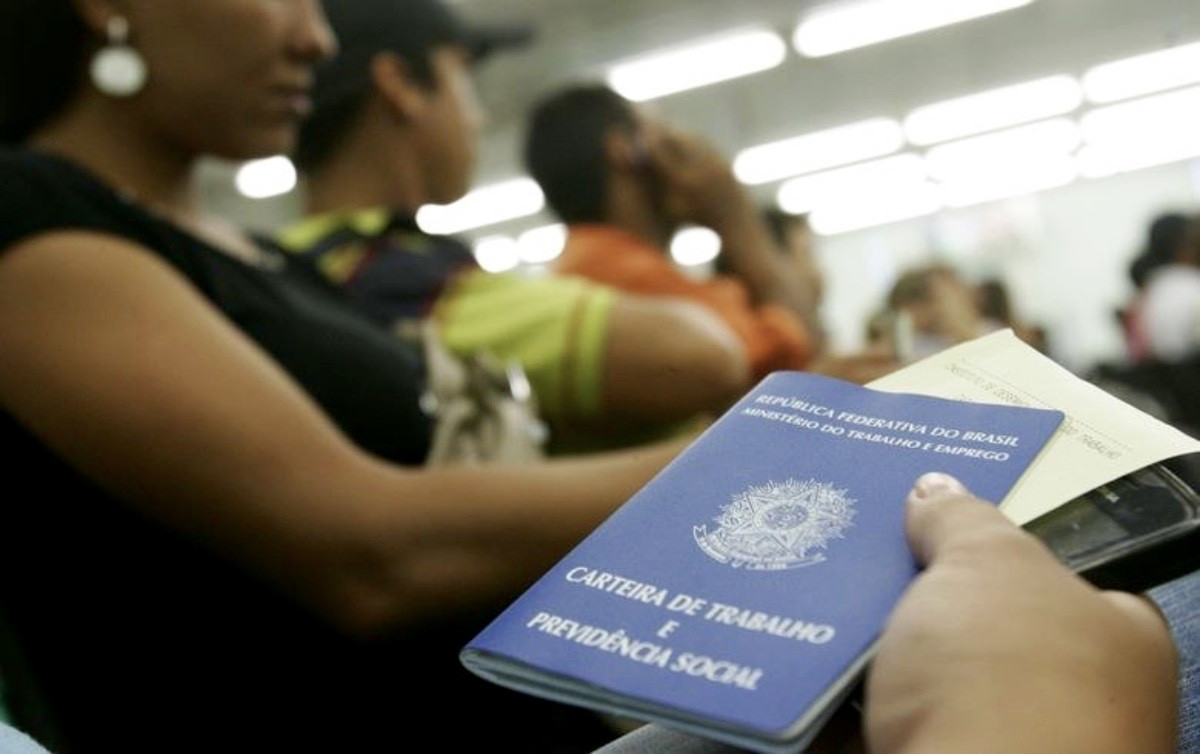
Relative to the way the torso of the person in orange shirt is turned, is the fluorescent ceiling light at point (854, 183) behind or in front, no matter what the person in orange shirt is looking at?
in front

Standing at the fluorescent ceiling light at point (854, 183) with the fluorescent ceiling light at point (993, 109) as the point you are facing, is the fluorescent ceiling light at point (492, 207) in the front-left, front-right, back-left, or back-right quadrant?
back-right

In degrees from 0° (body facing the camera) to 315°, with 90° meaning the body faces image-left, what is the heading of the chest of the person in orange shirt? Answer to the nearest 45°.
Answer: approximately 225°

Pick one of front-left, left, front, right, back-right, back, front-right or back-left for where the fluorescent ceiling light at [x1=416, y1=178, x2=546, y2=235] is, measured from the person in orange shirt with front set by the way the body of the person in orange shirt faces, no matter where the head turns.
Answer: front-left

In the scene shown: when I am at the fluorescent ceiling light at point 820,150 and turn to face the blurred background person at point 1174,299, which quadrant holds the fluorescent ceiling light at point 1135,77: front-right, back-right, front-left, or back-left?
front-left

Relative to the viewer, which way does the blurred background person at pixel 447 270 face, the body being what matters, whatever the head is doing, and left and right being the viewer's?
facing away from the viewer and to the right of the viewer

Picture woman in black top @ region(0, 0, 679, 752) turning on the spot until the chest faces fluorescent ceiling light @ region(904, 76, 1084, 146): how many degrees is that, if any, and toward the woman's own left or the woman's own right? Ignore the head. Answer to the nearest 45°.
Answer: approximately 45° to the woman's own left

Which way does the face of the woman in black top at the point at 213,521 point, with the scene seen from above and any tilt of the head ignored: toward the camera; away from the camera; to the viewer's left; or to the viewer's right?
to the viewer's right

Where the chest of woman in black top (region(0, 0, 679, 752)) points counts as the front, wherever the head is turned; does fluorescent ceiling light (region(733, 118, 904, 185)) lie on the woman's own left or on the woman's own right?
on the woman's own left

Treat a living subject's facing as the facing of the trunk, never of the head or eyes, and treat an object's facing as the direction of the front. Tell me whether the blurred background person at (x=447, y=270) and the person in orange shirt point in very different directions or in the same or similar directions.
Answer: same or similar directions

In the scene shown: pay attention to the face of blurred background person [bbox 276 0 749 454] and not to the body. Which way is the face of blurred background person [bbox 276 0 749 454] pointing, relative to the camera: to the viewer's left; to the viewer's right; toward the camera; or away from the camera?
to the viewer's right

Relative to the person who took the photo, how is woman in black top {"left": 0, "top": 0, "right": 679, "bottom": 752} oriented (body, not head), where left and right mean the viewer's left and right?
facing to the right of the viewer

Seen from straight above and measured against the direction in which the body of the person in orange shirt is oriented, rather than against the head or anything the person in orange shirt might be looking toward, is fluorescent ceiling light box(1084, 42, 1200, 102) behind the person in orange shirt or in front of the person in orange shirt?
in front

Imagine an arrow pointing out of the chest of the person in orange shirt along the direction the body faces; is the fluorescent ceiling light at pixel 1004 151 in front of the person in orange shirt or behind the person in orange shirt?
in front

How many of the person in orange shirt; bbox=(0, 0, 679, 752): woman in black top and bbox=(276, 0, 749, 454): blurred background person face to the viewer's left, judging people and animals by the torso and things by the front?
0

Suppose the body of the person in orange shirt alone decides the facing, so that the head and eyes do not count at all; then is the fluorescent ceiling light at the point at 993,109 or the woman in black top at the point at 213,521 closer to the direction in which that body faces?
the fluorescent ceiling light
